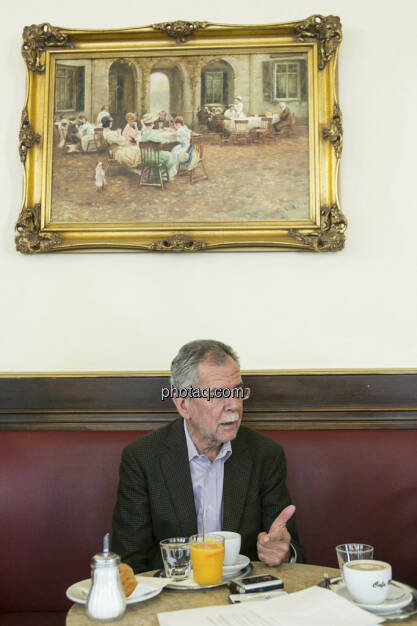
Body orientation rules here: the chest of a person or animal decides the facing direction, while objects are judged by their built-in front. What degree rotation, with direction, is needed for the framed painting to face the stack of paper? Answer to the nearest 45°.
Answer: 0° — it already faces it

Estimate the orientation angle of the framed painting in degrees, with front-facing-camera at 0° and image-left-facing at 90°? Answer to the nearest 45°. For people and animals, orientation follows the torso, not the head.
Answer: approximately 0°

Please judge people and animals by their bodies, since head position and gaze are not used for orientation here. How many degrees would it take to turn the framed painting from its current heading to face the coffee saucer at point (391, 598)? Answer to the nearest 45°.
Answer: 0° — it already faces it

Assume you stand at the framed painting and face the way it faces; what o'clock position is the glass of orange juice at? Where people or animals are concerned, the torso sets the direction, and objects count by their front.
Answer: The glass of orange juice is roughly at 12 o'clock from the framed painting.

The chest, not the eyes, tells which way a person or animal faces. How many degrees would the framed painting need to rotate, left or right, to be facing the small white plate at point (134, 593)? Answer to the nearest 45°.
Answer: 0° — it already faces it
